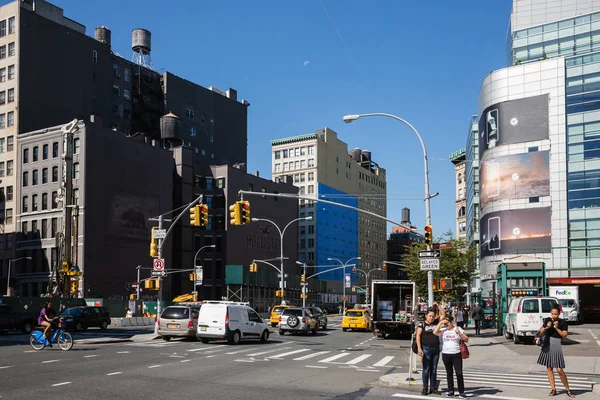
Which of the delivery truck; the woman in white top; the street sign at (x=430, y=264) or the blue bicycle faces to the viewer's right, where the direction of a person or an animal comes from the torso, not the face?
the blue bicycle

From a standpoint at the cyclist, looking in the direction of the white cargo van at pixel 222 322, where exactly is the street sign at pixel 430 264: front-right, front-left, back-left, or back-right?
front-right

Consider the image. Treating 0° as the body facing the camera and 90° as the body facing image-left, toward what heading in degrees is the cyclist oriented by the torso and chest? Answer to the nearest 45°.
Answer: approximately 270°

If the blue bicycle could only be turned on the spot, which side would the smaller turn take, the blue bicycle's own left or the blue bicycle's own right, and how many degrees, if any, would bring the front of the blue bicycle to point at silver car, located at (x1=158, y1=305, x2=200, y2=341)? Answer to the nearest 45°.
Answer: approximately 45° to the blue bicycle's own left

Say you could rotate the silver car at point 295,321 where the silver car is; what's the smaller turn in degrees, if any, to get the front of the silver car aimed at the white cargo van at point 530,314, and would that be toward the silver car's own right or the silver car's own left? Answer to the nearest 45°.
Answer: approximately 90° to the silver car's own right

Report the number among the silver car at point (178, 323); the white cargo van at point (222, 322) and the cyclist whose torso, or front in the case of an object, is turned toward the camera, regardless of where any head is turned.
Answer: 0

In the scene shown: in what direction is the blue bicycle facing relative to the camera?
to the viewer's right

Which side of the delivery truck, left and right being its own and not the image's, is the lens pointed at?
back
